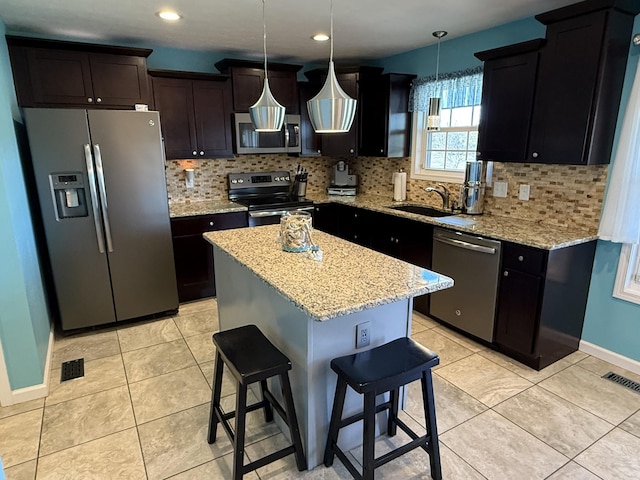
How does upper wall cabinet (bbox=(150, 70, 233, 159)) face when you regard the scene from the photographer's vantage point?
facing the viewer

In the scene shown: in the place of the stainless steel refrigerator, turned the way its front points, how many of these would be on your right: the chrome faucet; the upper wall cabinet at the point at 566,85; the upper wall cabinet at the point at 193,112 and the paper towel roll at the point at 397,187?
0

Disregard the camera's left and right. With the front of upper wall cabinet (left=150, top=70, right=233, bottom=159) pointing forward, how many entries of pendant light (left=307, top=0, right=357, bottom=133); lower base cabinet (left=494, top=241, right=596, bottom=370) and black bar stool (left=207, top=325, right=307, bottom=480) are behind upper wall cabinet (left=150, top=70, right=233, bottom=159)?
0

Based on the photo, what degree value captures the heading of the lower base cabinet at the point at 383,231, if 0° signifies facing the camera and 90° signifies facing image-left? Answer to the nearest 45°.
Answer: approximately 45°

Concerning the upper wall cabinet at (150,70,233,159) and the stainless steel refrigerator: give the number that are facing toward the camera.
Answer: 2

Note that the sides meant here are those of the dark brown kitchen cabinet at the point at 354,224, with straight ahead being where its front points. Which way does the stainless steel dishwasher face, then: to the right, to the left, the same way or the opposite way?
the same way

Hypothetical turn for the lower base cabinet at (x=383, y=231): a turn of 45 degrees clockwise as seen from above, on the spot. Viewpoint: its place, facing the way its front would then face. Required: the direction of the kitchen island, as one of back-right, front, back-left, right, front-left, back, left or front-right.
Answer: left

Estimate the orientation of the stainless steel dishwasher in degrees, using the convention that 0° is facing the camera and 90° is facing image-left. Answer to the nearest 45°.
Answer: approximately 45°

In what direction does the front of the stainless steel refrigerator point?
toward the camera

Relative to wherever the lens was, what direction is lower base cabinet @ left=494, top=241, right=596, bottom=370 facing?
facing the viewer and to the left of the viewer

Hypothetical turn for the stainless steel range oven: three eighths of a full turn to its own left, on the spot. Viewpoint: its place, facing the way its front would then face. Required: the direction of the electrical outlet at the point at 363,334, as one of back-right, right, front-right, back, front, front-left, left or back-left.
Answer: back

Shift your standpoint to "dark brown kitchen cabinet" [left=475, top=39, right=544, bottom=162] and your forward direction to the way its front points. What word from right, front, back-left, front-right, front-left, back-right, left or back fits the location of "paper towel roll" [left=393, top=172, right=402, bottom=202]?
right

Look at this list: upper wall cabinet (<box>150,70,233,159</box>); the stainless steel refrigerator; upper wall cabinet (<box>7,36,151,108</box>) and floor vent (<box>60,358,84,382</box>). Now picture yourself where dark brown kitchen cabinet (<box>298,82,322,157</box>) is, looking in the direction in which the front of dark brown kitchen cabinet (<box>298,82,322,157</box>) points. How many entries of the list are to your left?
0

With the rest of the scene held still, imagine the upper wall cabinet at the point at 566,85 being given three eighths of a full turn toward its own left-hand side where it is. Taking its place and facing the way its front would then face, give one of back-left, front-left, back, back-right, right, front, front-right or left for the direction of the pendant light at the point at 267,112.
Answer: back-right

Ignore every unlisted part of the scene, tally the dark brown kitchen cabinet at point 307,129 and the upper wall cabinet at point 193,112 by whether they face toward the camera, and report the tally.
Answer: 2

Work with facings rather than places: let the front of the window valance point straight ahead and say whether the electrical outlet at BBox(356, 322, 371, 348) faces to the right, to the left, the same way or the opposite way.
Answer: to the left

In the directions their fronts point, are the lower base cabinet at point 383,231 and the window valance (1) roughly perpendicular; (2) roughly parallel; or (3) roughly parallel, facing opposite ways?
roughly parallel

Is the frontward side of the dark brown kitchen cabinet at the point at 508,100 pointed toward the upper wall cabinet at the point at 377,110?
no

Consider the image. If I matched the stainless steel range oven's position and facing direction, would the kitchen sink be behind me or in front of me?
in front
